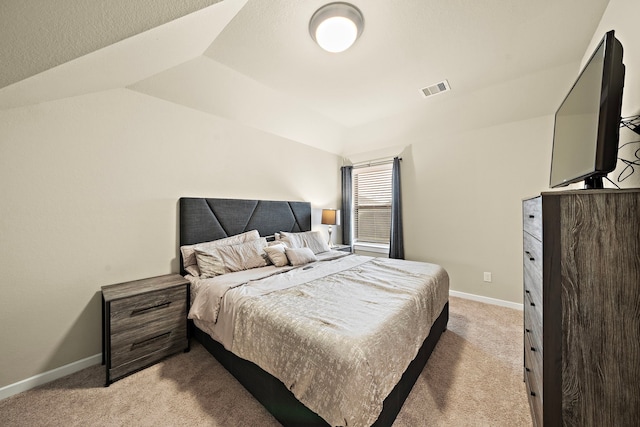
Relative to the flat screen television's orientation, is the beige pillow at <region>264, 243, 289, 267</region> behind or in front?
in front

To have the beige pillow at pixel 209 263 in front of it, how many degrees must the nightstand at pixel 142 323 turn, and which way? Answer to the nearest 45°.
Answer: approximately 45° to its left

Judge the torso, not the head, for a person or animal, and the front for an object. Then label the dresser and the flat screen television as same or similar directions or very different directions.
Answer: same or similar directions

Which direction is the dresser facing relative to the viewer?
to the viewer's left

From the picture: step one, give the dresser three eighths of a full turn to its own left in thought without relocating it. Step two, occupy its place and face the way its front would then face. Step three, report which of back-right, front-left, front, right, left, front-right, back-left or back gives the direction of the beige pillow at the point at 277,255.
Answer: back-right

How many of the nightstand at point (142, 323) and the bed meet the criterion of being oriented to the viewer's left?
0

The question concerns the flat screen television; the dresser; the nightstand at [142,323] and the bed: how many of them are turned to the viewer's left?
2

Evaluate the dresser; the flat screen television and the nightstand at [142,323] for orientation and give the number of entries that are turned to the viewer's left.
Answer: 2

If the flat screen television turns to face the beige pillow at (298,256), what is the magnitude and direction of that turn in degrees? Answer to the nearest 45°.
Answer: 0° — it already faces it

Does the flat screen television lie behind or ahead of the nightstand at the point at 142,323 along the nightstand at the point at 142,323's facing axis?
ahead

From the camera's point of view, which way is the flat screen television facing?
to the viewer's left

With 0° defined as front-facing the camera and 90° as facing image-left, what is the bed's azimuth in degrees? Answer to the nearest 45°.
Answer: approximately 315°
